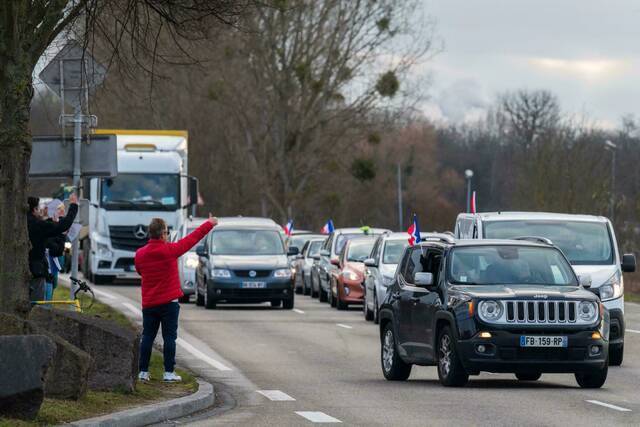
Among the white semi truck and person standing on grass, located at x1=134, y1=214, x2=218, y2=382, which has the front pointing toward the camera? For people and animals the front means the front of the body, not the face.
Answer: the white semi truck

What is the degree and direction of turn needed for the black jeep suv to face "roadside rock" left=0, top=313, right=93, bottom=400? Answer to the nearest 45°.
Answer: approximately 90° to its right

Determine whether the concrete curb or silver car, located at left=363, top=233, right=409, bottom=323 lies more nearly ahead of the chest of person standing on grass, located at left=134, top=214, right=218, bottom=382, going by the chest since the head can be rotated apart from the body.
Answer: the silver car

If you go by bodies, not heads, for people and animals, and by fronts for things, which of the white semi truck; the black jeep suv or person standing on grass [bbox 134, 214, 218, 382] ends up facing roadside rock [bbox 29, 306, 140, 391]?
the white semi truck

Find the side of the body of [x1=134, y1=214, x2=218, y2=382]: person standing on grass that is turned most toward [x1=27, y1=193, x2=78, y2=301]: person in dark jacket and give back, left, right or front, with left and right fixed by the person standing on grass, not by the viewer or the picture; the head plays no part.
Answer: left

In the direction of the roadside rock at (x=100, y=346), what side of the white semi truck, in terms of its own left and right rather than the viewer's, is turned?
front

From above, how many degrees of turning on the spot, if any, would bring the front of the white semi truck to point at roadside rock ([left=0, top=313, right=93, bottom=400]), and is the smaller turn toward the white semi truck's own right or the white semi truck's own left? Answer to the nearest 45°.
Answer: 0° — it already faces it

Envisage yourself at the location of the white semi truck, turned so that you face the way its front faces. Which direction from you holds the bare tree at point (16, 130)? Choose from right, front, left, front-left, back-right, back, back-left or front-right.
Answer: front

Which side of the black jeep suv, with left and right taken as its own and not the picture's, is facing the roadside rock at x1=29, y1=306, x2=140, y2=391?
right

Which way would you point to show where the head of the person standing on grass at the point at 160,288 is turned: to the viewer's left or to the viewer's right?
to the viewer's right

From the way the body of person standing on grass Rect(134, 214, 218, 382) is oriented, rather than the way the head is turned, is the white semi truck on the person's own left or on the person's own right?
on the person's own left

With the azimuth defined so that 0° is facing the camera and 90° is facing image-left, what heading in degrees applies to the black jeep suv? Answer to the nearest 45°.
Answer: approximately 315°

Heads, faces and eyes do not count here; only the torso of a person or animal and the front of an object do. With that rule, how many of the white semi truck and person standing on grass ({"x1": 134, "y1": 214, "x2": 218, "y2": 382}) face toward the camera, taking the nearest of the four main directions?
1

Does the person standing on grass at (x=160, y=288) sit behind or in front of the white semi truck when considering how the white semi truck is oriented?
in front

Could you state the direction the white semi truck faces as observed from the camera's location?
facing the viewer

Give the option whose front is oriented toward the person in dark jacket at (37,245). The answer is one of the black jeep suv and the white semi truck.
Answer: the white semi truck
